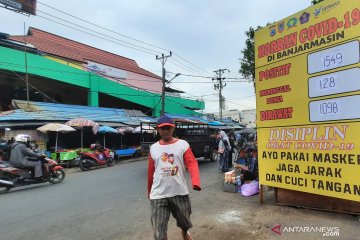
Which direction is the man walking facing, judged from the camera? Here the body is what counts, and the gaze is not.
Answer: toward the camera

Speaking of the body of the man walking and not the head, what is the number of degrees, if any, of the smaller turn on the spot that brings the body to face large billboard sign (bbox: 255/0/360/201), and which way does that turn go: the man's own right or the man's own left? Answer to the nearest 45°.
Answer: approximately 135° to the man's own left

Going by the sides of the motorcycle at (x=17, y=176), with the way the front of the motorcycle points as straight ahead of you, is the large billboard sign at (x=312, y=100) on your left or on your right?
on your right

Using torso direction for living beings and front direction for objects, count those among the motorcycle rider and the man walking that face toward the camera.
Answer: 1

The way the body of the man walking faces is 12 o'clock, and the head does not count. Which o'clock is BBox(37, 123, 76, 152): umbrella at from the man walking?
The umbrella is roughly at 5 o'clock from the man walking.

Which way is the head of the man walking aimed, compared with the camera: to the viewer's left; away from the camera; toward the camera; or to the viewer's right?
toward the camera

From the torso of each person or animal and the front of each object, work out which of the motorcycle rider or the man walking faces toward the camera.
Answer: the man walking
